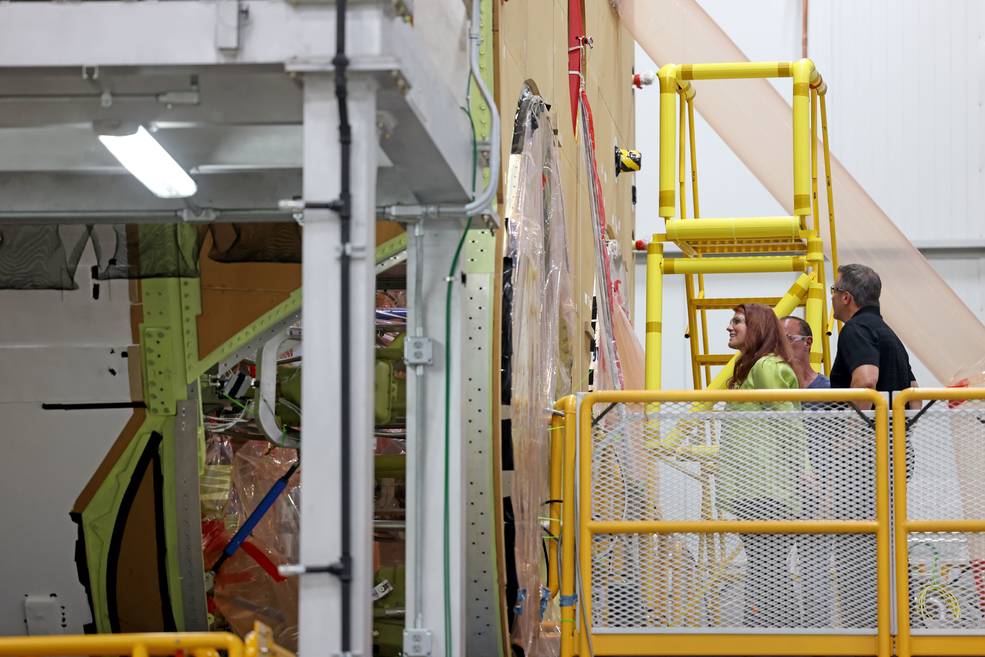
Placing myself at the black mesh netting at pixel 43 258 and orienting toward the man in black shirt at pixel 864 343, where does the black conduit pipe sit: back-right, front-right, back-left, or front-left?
front-right

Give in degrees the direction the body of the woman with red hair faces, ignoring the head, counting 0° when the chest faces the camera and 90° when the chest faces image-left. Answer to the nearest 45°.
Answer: approximately 90°

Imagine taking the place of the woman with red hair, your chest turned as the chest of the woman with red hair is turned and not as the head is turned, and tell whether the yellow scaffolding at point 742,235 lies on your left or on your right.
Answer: on your right

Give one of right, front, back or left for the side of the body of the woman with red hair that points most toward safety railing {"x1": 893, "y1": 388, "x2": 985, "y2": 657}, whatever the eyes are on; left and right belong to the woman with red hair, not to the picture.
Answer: back

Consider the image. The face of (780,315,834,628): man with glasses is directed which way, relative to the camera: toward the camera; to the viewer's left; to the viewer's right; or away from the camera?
to the viewer's left

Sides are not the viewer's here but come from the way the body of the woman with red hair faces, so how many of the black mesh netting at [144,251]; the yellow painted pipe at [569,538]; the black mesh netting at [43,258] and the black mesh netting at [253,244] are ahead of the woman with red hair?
4

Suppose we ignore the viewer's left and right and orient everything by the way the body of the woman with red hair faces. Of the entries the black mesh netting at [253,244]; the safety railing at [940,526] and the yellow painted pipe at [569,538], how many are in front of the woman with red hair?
2

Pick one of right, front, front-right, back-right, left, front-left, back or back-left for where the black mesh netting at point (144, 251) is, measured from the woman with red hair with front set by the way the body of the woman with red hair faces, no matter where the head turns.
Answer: front

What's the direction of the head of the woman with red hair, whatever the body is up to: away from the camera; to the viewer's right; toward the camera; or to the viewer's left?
to the viewer's left

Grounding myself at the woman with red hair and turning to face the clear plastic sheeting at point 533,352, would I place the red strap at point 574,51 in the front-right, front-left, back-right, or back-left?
front-right

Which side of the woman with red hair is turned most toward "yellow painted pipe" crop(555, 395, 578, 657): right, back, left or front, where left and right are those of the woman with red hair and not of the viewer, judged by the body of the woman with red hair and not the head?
front

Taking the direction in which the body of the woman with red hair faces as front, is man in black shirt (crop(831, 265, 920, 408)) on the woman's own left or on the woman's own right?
on the woman's own right

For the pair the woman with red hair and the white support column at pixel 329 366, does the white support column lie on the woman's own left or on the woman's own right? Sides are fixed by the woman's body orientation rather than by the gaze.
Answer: on the woman's own left

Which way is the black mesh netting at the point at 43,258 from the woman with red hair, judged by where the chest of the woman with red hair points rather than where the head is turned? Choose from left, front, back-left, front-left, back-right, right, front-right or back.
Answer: front
